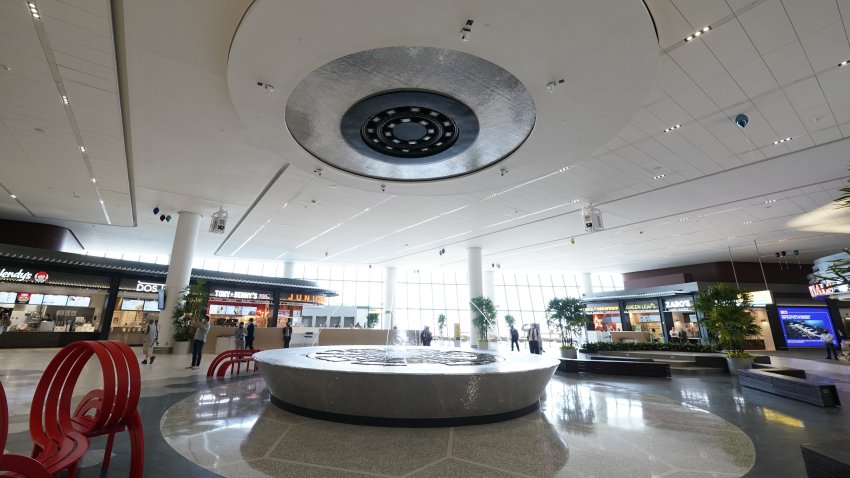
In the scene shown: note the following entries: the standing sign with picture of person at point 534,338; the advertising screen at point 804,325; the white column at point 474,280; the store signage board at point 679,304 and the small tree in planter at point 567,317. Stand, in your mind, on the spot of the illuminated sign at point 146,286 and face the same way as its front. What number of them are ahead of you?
5

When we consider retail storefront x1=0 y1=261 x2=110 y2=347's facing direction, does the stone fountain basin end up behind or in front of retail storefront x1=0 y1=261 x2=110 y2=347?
in front

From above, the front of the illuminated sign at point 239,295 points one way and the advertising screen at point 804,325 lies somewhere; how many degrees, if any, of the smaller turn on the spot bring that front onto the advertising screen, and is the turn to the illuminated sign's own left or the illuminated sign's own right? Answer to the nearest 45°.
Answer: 0° — it already faces it

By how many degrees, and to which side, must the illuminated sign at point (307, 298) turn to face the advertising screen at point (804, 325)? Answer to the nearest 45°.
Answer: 0° — it already faces it

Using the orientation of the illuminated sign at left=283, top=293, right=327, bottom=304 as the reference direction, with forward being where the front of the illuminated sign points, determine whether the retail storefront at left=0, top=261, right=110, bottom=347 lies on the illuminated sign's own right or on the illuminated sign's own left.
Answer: on the illuminated sign's own right

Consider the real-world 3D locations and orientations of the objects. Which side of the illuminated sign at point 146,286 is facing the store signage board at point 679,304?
front

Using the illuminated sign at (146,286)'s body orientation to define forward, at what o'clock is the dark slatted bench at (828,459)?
The dark slatted bench is roughly at 1 o'clock from the illuminated sign.

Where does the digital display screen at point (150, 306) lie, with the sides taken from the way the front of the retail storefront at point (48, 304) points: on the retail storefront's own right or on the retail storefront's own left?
on the retail storefront's own left

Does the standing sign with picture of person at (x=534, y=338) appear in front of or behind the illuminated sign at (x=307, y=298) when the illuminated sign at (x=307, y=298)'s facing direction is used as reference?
in front
